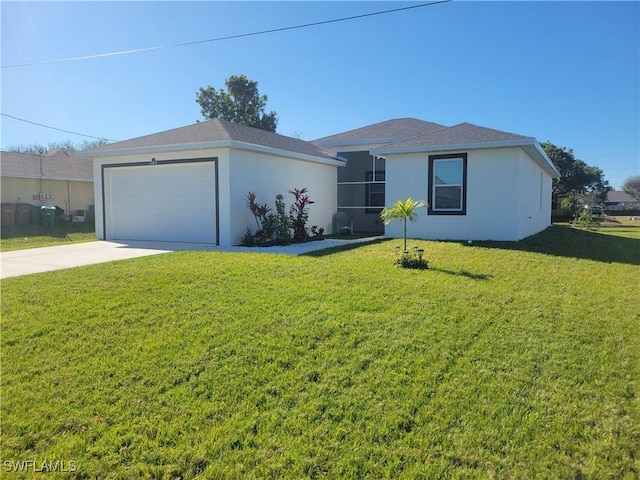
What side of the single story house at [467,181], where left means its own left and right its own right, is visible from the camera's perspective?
front

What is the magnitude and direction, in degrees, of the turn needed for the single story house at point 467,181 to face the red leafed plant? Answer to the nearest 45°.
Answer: approximately 90° to its right

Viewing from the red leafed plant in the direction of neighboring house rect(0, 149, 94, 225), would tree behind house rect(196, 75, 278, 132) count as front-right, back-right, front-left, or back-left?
front-right

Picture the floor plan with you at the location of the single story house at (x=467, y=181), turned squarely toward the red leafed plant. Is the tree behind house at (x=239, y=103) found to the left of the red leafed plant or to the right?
right

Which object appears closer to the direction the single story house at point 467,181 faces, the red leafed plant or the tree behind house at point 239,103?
the red leafed plant

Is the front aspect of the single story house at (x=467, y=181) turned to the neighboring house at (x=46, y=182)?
no

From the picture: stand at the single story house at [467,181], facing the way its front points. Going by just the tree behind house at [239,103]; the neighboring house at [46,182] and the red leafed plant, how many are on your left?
0

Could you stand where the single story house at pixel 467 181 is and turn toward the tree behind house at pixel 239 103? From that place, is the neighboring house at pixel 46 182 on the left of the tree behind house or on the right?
left

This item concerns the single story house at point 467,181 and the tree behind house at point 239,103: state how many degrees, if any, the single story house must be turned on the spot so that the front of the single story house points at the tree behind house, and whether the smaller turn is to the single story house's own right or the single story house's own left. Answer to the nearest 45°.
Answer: approximately 135° to the single story house's own right

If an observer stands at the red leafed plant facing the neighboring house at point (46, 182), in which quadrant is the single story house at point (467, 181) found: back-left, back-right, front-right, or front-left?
back-right
